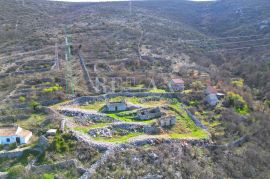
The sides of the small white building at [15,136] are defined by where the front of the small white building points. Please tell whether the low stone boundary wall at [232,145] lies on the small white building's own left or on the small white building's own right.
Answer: on the small white building's own left

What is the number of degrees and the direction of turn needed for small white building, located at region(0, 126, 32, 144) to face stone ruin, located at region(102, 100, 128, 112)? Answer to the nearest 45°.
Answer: approximately 90° to its left

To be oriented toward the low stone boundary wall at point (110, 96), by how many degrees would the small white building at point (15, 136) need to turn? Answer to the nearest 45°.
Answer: approximately 135° to its left

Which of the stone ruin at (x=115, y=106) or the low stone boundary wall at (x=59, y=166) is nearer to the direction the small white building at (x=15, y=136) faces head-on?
the low stone boundary wall

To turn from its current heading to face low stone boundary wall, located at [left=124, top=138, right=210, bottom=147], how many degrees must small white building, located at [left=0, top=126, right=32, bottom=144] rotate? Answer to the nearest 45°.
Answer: approximately 90° to its left

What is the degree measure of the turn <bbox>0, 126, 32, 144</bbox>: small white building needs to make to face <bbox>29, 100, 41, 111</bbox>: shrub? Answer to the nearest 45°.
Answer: approximately 180°

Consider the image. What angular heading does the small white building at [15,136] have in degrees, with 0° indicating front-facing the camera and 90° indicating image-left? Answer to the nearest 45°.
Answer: approximately 0°

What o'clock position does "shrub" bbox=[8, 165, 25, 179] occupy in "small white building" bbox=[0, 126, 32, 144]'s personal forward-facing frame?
The shrub is roughly at 12 o'clock from the small white building.

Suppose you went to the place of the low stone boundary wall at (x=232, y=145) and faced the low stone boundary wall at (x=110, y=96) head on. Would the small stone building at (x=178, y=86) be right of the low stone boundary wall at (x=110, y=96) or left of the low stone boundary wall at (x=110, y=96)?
right

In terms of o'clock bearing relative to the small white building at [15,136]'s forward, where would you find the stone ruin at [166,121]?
The stone ruin is roughly at 9 o'clock from the small white building.

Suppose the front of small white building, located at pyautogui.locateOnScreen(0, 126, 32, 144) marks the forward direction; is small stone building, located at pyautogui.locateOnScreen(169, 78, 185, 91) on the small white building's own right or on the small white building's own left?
on the small white building's own left

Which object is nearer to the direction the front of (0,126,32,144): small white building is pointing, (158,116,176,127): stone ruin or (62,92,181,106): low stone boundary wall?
the stone ruin

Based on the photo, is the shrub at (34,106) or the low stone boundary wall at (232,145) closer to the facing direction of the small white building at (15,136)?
the low stone boundary wall
